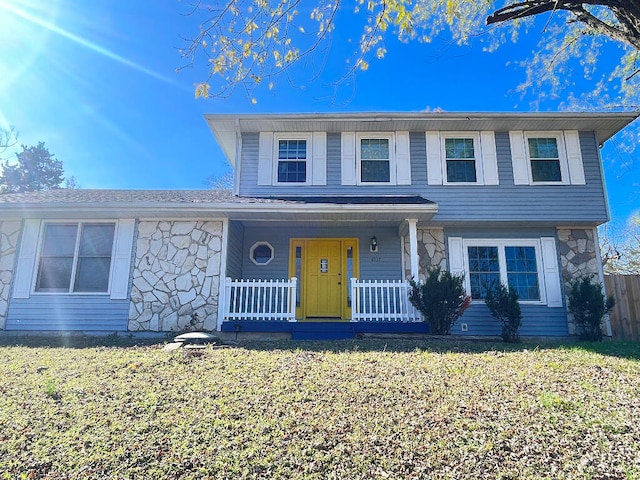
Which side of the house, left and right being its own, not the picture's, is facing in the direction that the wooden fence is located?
left

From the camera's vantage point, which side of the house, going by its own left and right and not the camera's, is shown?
front

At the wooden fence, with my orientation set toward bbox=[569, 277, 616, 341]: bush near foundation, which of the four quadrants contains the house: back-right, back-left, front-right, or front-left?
front-right
